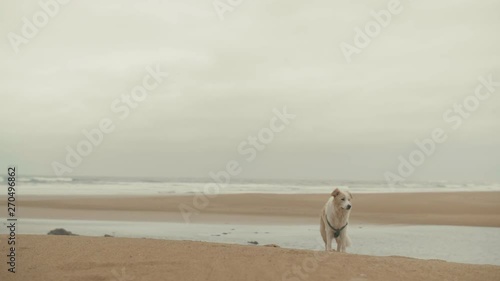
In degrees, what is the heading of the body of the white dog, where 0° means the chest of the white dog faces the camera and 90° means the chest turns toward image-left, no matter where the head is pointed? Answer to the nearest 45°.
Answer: approximately 0°
